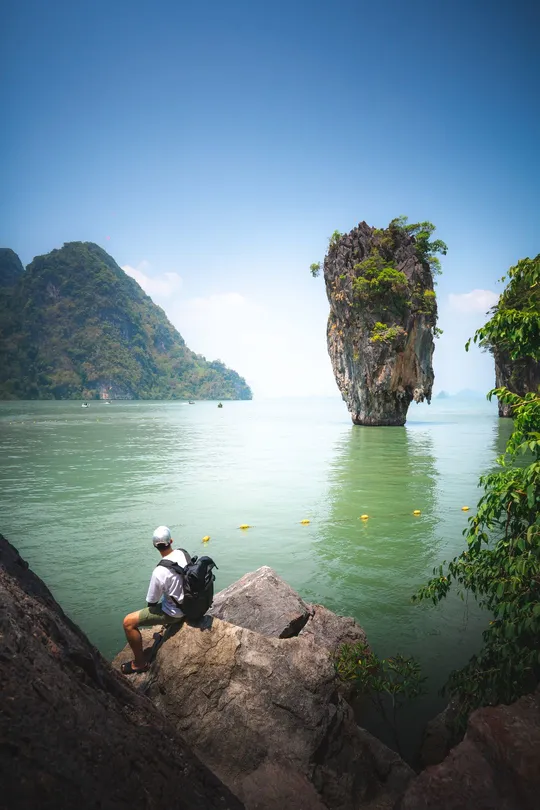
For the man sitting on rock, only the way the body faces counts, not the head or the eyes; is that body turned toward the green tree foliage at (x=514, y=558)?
no

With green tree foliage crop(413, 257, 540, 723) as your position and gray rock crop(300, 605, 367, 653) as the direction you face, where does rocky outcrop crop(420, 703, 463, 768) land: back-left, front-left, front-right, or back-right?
front-left

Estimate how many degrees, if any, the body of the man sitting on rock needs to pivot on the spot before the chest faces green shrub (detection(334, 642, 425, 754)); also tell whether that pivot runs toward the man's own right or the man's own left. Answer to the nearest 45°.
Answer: approximately 180°

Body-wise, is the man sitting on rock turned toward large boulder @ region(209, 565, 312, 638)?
no

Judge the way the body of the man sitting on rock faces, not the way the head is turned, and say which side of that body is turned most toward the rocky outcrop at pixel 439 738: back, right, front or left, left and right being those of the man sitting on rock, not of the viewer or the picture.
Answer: back

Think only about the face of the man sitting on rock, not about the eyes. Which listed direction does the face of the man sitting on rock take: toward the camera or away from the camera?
away from the camera

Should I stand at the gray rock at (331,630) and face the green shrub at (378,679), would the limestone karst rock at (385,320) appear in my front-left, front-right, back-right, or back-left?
back-left

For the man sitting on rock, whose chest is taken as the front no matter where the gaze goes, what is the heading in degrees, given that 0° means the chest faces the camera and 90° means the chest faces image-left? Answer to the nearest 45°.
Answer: approximately 90°

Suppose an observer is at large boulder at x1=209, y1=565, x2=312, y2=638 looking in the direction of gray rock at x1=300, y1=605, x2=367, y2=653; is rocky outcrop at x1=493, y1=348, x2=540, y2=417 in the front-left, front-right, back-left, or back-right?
front-left
